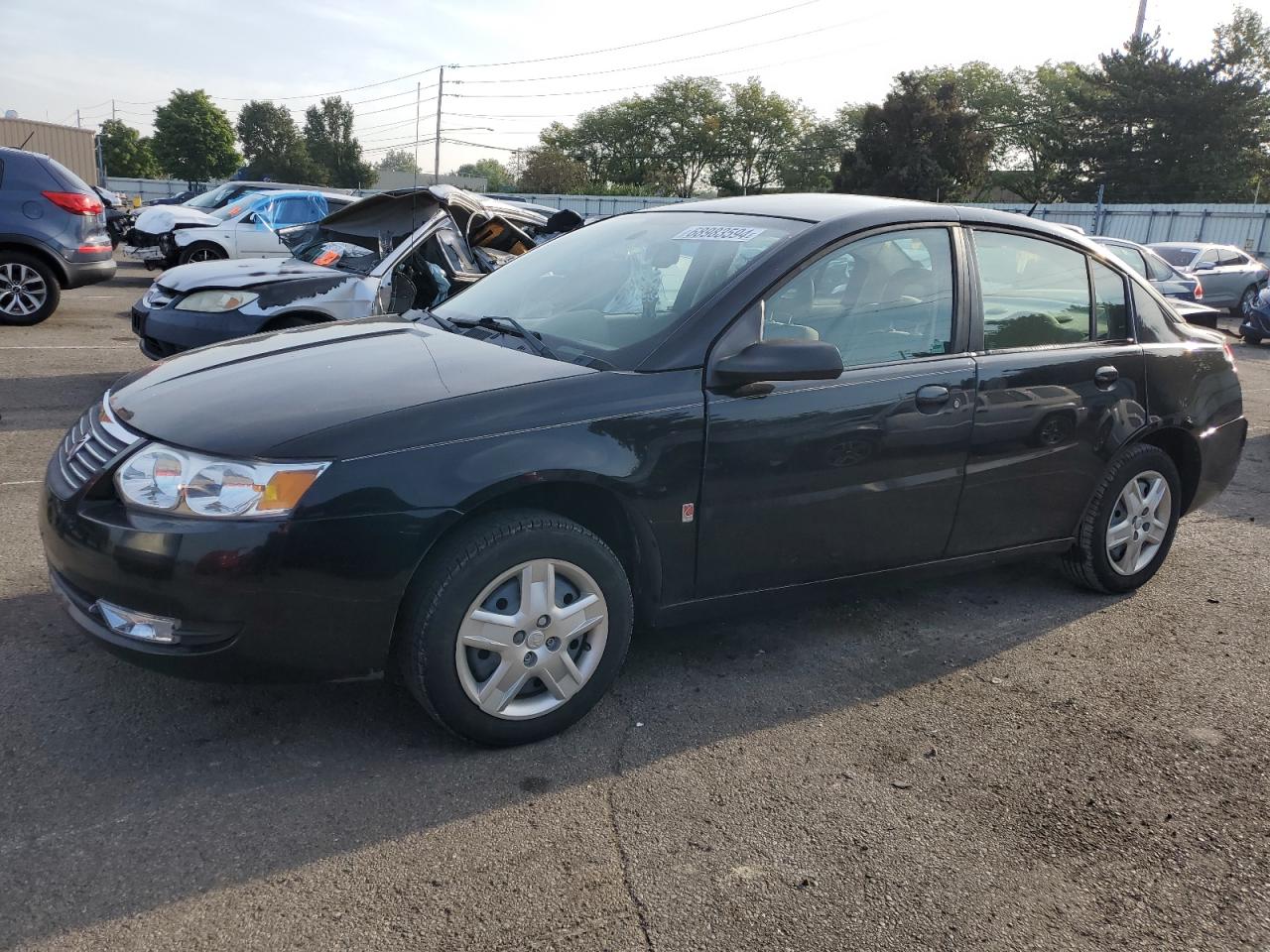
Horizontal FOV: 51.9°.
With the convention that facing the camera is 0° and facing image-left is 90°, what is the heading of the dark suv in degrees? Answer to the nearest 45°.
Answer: approximately 90°

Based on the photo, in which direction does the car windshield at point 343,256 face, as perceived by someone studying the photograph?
facing the viewer and to the left of the viewer

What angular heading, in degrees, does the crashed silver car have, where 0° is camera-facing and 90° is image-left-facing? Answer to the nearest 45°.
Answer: approximately 45°

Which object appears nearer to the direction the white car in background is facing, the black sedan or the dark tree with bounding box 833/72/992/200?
the black sedan

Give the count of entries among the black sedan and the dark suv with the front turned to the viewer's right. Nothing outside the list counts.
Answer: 0

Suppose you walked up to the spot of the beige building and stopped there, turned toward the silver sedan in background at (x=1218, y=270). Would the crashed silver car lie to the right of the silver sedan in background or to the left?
right
